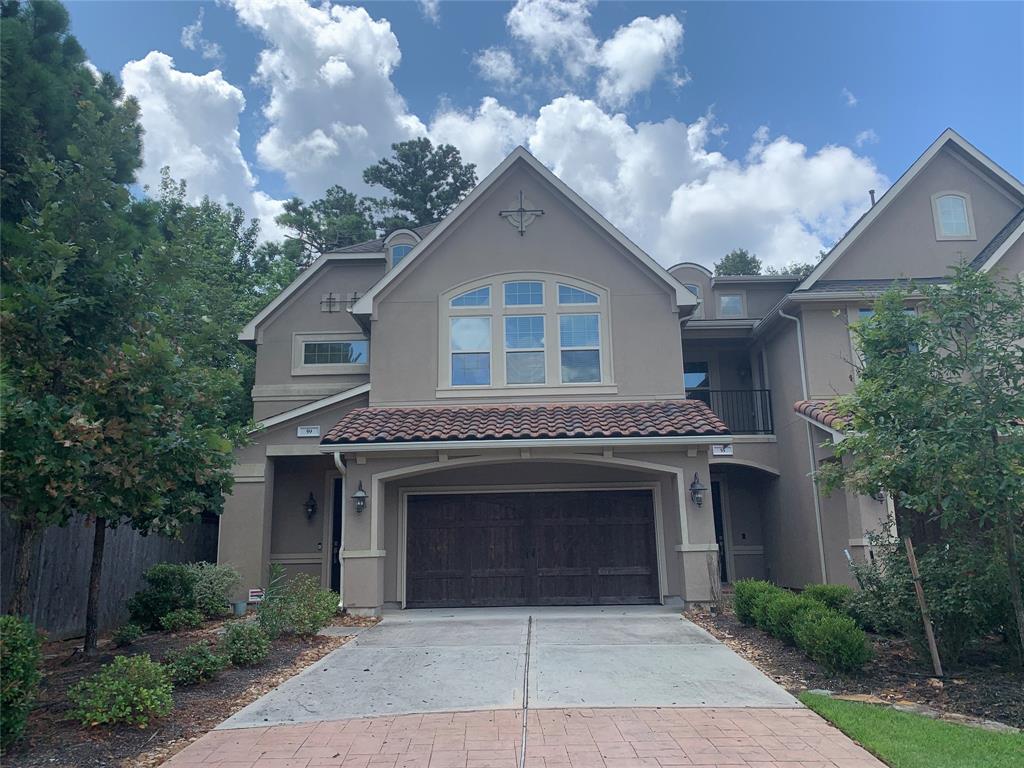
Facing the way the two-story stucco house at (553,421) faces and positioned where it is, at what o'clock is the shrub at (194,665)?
The shrub is roughly at 1 o'clock from the two-story stucco house.

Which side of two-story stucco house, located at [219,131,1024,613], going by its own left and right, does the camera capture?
front

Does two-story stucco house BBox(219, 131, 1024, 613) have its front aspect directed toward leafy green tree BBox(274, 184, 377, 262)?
no

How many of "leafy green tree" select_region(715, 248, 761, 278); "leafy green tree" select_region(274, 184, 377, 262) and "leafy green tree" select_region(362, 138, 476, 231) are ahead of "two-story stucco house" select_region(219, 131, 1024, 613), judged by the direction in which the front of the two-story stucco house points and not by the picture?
0

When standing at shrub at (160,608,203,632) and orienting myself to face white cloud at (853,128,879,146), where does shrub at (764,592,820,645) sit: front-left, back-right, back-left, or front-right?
front-right

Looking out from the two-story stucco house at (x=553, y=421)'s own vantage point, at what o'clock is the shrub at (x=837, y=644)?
The shrub is roughly at 11 o'clock from the two-story stucco house.

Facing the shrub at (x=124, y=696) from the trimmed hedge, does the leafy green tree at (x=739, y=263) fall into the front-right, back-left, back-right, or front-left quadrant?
back-right

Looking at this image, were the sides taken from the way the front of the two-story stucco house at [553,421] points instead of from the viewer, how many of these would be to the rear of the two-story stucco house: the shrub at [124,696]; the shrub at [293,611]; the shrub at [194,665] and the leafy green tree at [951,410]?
0

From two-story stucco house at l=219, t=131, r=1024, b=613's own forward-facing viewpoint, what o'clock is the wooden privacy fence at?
The wooden privacy fence is roughly at 2 o'clock from the two-story stucco house.

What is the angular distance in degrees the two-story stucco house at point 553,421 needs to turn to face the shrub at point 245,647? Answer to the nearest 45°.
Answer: approximately 45° to its right

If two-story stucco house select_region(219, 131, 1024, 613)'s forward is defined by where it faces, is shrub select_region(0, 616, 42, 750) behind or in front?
in front

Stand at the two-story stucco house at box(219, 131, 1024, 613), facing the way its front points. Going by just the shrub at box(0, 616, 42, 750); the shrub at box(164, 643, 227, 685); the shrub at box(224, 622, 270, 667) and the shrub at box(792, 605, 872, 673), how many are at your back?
0

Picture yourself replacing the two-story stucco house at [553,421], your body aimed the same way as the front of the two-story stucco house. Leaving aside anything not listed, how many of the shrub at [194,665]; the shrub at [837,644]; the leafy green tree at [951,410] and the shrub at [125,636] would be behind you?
0

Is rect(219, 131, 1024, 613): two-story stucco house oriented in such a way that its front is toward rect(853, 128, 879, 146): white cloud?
no

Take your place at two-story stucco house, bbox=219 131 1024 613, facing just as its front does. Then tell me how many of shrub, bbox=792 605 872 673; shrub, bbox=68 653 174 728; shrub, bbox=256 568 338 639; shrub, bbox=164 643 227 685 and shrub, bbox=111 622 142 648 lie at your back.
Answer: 0

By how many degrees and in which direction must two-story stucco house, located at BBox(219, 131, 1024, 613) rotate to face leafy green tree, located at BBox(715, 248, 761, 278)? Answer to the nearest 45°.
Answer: approximately 180°

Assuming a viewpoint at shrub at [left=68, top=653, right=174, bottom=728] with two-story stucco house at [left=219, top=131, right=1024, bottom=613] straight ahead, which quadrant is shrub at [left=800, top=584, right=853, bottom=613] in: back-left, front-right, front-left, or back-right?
front-right
